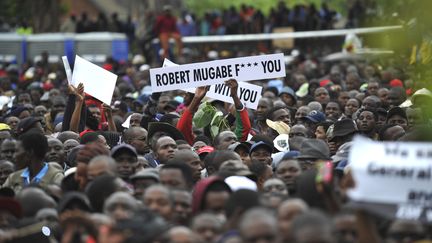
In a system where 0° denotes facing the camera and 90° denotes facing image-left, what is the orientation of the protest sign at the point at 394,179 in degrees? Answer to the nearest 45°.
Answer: approximately 0°
